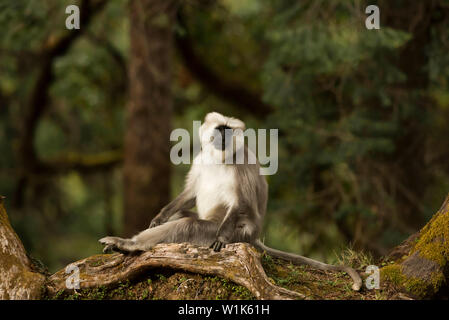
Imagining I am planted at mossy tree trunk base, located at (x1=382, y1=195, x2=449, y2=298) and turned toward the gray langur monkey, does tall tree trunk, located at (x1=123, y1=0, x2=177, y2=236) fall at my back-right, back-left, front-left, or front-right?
front-right

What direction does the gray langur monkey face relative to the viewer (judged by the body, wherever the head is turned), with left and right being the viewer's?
facing the viewer and to the left of the viewer

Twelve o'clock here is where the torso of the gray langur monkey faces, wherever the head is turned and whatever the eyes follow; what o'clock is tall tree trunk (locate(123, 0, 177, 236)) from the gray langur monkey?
The tall tree trunk is roughly at 4 o'clock from the gray langur monkey.

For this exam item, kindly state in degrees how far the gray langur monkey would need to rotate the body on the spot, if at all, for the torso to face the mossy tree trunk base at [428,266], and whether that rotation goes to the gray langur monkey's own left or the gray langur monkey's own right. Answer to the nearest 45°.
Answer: approximately 90° to the gray langur monkey's own left

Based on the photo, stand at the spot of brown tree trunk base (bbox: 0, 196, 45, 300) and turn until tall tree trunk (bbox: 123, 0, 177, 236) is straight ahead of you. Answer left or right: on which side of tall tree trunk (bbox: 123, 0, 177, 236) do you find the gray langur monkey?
right
